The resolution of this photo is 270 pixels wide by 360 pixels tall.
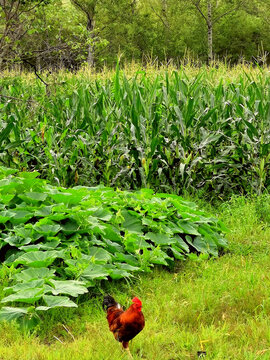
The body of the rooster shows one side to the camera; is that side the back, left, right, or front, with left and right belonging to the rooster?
right
